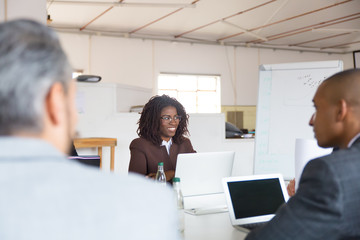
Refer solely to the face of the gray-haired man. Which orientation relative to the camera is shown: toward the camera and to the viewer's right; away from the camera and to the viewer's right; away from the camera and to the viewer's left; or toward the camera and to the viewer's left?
away from the camera and to the viewer's right

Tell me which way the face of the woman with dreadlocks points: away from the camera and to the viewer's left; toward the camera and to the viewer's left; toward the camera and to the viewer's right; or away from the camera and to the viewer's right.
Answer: toward the camera and to the viewer's right

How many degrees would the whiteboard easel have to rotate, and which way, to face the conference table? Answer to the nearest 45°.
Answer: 0° — it already faces it

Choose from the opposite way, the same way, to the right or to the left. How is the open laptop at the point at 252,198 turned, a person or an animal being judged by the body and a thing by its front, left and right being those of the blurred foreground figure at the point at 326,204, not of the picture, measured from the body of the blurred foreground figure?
the opposite way

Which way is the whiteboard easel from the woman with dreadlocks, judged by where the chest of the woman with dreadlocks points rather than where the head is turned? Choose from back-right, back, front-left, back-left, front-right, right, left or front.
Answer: front-left

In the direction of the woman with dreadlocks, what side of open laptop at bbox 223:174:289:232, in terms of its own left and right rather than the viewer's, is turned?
back

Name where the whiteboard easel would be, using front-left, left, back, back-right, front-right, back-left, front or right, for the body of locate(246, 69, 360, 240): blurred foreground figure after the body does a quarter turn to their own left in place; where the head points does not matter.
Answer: back-right

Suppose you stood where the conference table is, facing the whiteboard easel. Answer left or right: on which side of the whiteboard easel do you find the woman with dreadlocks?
left

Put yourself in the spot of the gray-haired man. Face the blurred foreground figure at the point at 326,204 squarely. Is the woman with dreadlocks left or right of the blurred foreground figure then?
left

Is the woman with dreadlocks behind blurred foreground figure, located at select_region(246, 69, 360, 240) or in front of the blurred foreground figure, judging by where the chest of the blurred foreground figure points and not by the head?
in front

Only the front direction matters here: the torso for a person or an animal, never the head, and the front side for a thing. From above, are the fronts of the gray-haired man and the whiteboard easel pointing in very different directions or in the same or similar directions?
very different directions

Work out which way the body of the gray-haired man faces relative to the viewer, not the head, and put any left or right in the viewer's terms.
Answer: facing away from the viewer and to the right of the viewer

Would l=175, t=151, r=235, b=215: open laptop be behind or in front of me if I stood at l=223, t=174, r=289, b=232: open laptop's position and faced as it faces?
behind

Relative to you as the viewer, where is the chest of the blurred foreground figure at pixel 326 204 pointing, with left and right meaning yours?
facing away from the viewer and to the left of the viewer

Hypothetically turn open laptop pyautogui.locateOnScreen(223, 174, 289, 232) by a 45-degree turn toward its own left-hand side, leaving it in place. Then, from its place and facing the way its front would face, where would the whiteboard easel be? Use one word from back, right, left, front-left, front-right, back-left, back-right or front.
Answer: left
